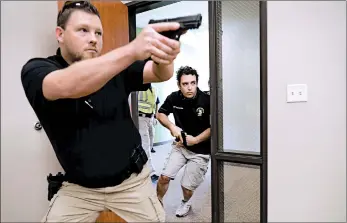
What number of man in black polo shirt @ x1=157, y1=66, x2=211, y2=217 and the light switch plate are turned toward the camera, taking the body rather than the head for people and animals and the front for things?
2

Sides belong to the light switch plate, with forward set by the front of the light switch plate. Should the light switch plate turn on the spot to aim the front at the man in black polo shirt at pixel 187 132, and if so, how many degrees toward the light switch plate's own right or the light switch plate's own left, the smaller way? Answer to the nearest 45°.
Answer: approximately 135° to the light switch plate's own right

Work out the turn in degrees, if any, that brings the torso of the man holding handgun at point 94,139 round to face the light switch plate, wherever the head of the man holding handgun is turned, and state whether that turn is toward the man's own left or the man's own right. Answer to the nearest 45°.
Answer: approximately 45° to the man's own left

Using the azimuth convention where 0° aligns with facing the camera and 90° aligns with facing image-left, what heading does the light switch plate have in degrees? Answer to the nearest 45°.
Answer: approximately 0°

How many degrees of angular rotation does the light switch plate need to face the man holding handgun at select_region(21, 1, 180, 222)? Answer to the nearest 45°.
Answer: approximately 45° to its right

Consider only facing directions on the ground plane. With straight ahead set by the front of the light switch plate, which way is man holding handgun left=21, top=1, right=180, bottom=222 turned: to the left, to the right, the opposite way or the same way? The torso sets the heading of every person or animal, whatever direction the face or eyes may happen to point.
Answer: to the left

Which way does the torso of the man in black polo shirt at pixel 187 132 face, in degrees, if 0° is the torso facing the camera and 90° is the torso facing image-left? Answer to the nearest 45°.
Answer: approximately 0°

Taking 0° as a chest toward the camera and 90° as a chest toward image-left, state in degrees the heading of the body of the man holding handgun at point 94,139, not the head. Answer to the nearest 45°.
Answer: approximately 315°

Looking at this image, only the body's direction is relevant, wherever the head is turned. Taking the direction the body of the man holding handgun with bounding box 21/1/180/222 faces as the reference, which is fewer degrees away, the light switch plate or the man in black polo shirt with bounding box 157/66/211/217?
the light switch plate

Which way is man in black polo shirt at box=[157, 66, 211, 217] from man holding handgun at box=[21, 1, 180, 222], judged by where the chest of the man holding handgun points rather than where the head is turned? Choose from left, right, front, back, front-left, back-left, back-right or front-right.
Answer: left
